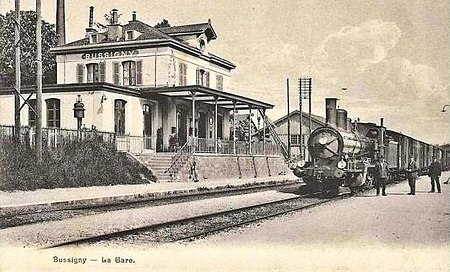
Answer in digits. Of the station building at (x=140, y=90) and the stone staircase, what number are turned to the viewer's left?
0

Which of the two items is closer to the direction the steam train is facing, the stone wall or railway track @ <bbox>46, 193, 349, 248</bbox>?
the railway track

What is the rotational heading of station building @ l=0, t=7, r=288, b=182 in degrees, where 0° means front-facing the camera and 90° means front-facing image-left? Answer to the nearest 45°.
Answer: approximately 315°

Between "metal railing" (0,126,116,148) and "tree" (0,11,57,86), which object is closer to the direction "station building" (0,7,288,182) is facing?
the metal railing

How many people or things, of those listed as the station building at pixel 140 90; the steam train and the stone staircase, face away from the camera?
0

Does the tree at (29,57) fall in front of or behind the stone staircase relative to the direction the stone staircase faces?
behind

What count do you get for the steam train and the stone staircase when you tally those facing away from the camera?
0

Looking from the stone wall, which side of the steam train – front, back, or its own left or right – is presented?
right

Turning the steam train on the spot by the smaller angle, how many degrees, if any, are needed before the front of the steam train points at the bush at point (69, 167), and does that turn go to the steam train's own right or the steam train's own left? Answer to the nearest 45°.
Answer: approximately 45° to the steam train's own right

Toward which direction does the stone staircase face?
toward the camera

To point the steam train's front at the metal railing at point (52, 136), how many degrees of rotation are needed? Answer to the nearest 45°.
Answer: approximately 45° to its right

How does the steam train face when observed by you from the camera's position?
facing the viewer and to the left of the viewer

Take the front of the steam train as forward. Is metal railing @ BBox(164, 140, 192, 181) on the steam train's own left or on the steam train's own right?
on the steam train's own right

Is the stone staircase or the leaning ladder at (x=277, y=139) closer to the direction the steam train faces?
the stone staircase
